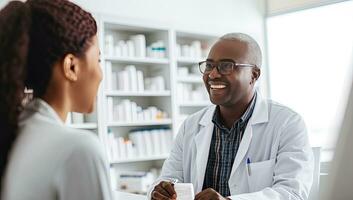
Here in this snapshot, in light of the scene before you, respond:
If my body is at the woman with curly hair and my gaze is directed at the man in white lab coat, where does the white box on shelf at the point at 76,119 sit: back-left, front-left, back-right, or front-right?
front-left

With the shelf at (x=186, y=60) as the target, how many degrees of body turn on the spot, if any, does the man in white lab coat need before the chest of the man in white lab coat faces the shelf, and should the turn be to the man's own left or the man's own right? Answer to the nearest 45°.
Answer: approximately 135° to the man's own right

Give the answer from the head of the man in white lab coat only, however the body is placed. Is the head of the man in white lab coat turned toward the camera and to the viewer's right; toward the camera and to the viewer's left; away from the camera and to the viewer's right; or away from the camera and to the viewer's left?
toward the camera and to the viewer's left

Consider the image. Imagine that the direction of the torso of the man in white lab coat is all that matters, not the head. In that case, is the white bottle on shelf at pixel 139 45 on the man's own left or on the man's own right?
on the man's own right

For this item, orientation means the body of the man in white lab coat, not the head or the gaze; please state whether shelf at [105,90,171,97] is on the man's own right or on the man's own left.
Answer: on the man's own right

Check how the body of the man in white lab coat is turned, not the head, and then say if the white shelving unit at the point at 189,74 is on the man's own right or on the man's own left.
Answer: on the man's own right

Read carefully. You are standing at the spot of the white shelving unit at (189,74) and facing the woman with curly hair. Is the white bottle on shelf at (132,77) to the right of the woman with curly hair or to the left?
right

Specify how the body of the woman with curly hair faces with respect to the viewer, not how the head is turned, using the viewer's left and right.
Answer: facing away from the viewer and to the right of the viewer

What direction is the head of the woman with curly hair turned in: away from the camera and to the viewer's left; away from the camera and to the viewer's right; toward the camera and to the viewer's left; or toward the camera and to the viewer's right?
away from the camera and to the viewer's right

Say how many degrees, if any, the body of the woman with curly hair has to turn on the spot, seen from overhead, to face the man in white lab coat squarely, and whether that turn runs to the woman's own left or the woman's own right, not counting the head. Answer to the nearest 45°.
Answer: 0° — they already face them
